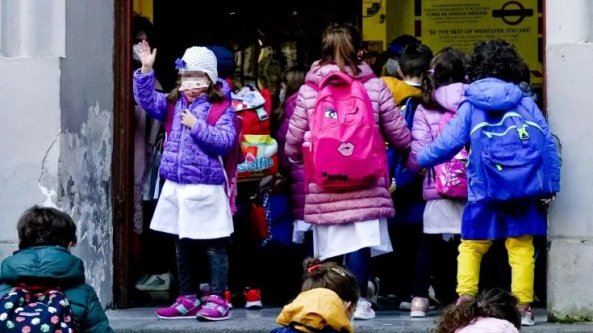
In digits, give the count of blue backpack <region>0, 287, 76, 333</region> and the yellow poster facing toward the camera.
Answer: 2

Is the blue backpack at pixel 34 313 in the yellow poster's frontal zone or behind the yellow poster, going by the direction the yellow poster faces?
frontal zone

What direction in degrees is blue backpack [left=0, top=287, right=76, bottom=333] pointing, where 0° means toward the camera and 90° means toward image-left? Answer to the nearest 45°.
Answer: approximately 0°

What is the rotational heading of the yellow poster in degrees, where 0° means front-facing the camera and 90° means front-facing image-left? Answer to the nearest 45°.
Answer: approximately 0°
